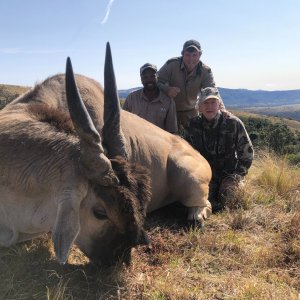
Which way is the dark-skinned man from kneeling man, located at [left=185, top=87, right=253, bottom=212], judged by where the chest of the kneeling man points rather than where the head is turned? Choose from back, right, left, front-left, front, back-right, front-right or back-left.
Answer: back-right

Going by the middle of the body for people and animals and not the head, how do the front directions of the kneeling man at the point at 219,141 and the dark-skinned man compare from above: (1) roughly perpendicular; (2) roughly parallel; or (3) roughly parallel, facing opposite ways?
roughly parallel

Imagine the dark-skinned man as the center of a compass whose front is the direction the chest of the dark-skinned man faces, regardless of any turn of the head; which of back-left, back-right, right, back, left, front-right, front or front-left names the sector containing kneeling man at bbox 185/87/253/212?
front-left

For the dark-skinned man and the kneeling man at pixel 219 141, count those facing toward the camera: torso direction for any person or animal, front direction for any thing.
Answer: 2

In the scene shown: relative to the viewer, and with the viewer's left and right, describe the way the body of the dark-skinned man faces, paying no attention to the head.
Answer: facing the viewer

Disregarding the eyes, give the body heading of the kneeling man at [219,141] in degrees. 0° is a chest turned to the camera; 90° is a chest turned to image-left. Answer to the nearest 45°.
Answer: approximately 0°
